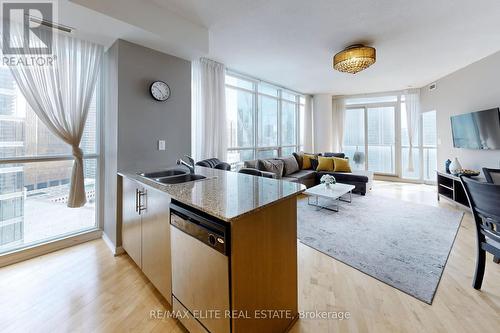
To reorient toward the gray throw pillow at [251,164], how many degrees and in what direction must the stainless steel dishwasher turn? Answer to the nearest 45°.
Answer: approximately 135° to its right

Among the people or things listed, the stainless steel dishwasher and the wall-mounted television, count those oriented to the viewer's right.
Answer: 0

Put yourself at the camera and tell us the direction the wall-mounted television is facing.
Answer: facing the viewer and to the left of the viewer

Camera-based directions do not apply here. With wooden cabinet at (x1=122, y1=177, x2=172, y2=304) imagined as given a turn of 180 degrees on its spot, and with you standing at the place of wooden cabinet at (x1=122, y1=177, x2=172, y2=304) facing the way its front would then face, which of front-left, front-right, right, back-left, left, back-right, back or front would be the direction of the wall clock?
front-left

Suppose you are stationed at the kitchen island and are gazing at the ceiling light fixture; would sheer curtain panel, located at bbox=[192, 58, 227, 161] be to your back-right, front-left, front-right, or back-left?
front-left

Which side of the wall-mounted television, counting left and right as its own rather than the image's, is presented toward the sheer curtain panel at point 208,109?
front

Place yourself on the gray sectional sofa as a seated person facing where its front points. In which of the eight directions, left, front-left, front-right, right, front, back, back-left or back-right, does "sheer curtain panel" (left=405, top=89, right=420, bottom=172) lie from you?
left

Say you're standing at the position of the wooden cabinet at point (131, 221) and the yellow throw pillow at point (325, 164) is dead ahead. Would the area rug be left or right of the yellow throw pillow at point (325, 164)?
right

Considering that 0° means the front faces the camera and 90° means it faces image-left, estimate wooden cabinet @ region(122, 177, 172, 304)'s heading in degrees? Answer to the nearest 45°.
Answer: approximately 45°
